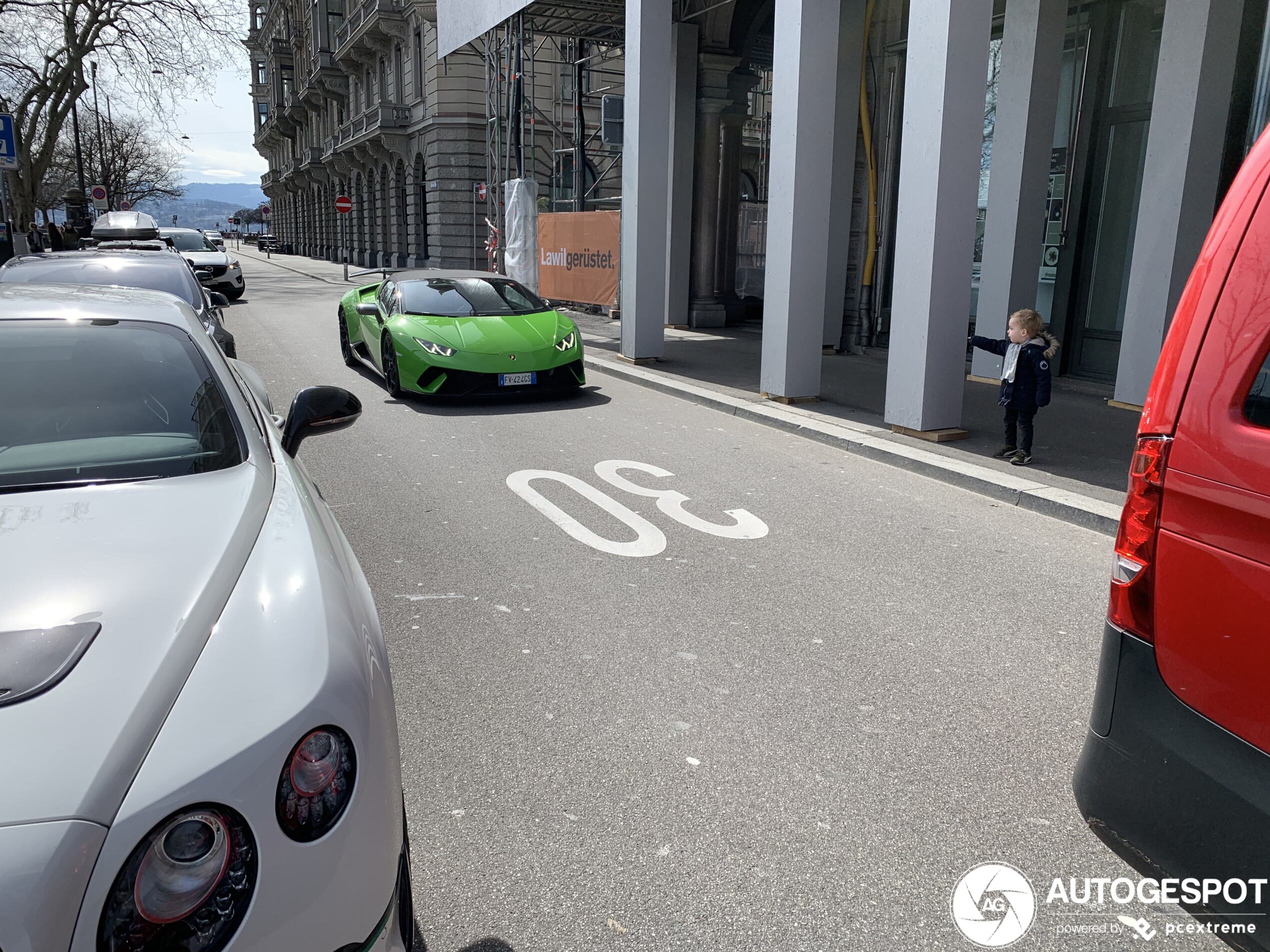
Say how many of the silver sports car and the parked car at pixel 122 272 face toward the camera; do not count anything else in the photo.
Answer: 2

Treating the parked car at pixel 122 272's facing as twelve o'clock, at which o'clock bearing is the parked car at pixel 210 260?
the parked car at pixel 210 260 is roughly at 6 o'clock from the parked car at pixel 122 272.

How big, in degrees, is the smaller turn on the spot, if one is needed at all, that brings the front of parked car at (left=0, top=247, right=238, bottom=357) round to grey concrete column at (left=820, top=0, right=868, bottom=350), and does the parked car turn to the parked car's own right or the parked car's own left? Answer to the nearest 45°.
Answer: approximately 90° to the parked car's own left

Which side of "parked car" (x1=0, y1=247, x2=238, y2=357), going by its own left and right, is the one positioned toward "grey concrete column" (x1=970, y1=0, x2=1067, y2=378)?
left

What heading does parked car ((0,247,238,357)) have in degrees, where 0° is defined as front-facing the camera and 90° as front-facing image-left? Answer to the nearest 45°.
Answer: approximately 0°

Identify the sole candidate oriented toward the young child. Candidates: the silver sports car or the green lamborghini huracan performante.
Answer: the green lamborghini huracan performante

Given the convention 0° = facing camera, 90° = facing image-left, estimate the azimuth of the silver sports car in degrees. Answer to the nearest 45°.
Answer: approximately 0°

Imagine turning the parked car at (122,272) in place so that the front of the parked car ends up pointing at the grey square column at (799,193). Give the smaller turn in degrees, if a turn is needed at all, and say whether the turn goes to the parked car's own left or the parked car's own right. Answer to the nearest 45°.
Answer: approximately 90° to the parked car's own left

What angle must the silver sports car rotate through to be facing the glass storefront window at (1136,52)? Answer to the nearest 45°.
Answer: approximately 135° to its left

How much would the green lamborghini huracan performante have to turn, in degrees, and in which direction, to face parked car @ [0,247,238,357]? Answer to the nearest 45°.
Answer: approximately 90° to its right

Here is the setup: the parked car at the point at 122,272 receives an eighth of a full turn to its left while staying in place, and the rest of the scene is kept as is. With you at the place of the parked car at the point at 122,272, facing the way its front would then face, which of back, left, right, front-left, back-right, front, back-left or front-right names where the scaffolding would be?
left

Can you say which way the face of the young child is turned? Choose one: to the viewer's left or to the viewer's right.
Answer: to the viewer's left

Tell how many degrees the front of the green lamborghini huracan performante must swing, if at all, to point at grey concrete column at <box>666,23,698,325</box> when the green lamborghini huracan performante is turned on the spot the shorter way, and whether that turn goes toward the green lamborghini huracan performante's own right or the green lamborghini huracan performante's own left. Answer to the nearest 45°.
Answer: approximately 90° to the green lamborghini huracan performante's own left
